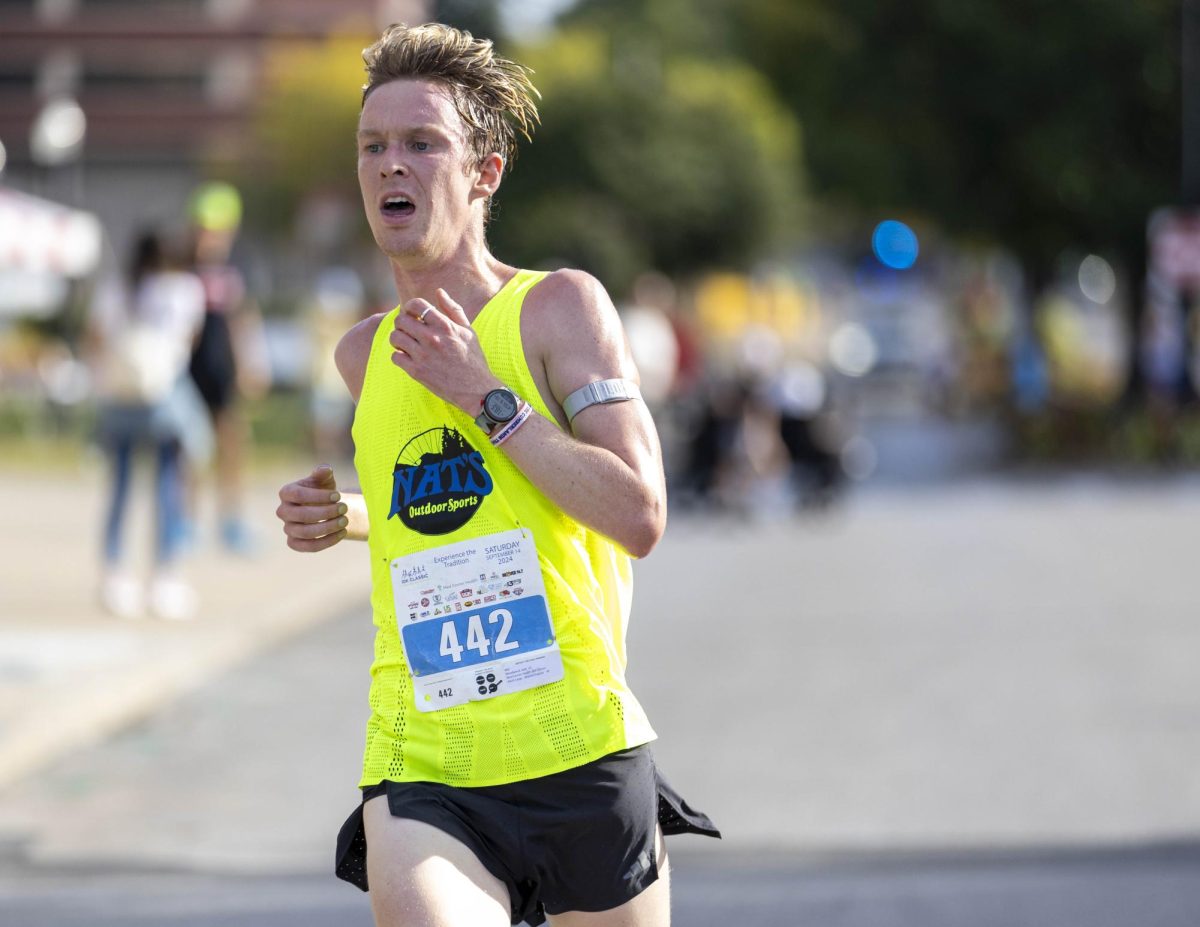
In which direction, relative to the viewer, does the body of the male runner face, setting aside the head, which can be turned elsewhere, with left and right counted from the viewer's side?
facing the viewer and to the left of the viewer

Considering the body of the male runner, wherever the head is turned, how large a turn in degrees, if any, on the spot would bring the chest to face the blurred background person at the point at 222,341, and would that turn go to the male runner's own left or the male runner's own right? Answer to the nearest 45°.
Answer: approximately 135° to the male runner's own right

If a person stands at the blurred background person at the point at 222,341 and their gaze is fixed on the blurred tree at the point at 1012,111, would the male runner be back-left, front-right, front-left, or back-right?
back-right

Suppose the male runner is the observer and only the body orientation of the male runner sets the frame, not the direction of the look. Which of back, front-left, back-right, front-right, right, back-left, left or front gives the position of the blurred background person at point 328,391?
back-right

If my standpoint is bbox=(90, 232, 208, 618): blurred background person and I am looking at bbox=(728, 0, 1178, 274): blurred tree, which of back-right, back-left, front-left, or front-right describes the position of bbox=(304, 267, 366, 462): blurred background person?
front-left

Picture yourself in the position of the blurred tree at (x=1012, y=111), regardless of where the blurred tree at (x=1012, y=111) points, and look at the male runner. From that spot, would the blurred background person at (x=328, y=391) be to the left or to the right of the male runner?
right

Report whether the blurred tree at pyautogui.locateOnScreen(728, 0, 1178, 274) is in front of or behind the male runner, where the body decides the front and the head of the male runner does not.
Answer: behind

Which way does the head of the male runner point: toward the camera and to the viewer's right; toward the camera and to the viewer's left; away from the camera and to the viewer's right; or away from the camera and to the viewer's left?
toward the camera and to the viewer's left

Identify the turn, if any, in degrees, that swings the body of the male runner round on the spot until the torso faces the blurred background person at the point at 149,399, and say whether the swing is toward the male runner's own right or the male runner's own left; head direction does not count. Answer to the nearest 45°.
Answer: approximately 135° to the male runner's own right
